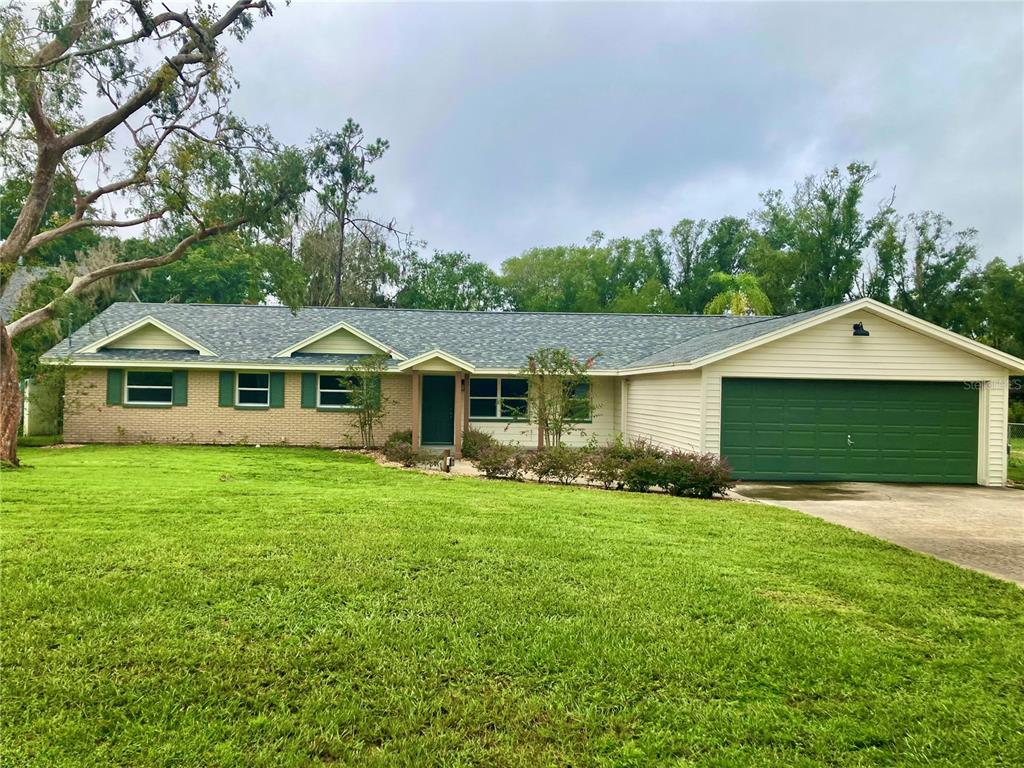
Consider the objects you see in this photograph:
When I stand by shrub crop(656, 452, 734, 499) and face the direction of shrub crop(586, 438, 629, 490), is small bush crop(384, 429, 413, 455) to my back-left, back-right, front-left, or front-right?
front-right

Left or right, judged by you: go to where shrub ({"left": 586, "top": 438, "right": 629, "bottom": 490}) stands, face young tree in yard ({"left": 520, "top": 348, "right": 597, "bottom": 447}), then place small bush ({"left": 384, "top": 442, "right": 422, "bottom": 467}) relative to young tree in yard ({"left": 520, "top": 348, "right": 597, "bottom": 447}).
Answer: left

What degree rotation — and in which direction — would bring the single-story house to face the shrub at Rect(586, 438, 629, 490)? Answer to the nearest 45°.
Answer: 0° — it already faces it

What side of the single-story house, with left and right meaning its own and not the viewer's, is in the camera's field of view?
front

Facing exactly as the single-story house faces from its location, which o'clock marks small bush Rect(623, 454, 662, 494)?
The small bush is roughly at 12 o'clock from the single-story house.

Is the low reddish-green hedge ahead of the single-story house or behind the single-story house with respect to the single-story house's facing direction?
ahead

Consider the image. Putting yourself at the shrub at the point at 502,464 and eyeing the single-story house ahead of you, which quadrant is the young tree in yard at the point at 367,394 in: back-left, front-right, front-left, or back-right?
front-left

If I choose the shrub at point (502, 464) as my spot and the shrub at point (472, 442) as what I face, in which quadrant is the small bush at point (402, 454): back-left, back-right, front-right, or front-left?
front-left

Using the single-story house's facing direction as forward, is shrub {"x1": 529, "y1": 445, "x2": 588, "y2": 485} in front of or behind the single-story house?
in front
